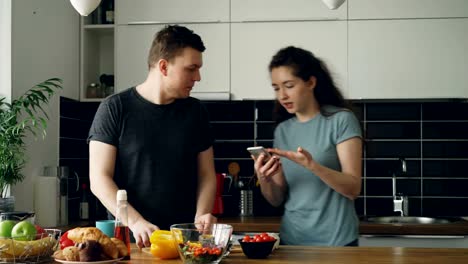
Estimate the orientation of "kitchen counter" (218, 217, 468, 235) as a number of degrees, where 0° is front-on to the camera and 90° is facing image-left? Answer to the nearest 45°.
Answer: approximately 0°

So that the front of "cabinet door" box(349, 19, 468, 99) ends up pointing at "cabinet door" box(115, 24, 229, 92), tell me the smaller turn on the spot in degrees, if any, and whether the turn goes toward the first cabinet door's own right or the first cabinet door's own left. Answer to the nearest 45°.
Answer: approximately 90° to the first cabinet door's own right

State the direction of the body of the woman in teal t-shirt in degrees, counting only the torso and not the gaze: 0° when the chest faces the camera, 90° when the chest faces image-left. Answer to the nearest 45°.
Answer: approximately 45°

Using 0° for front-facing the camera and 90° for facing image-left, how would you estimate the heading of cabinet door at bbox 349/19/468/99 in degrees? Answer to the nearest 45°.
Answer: approximately 0°

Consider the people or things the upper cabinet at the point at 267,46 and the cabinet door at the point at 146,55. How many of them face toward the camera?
2

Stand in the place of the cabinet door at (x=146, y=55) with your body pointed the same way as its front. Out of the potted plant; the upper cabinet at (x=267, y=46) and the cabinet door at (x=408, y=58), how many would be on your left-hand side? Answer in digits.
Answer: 2

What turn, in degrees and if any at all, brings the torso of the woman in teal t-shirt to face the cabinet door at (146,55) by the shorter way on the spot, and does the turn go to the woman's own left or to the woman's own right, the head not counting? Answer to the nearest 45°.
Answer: approximately 90° to the woman's own right
